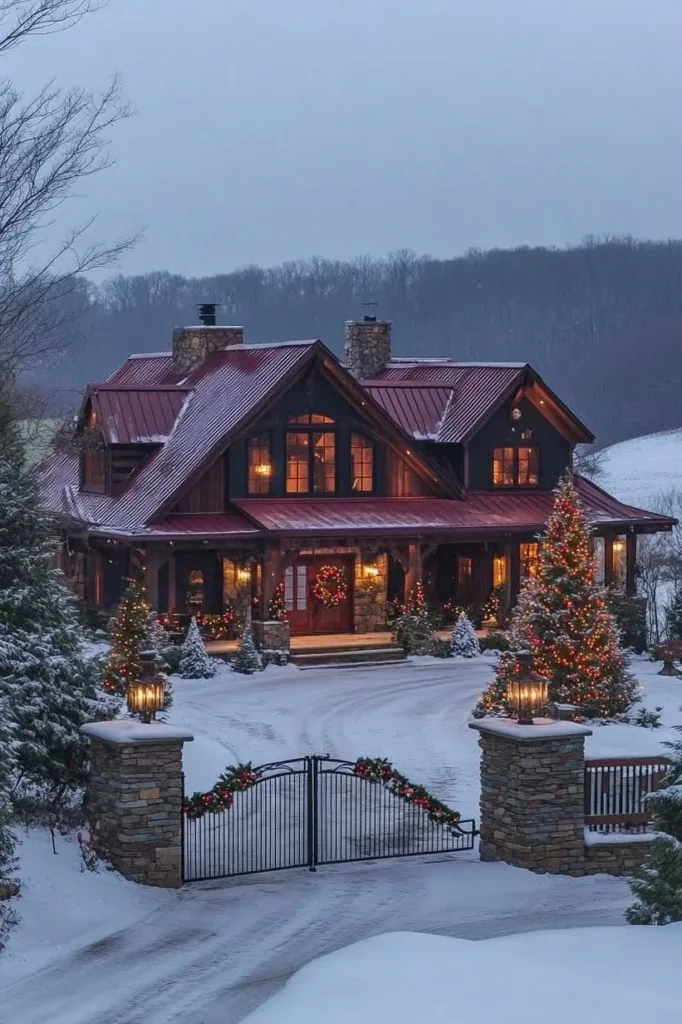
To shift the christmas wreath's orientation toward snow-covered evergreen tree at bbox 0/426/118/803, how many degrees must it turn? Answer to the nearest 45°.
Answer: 0° — it already faces it

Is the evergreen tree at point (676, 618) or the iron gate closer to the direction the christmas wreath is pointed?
the iron gate

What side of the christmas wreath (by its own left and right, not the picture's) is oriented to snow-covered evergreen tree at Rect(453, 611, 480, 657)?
left

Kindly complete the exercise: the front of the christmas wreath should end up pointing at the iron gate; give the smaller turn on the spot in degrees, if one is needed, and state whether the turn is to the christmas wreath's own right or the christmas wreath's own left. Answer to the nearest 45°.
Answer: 0° — it already faces it

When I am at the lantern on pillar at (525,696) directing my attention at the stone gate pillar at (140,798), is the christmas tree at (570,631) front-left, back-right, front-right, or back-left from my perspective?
back-right

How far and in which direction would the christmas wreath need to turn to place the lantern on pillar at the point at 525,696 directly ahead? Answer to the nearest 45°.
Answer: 0° — it already faces it

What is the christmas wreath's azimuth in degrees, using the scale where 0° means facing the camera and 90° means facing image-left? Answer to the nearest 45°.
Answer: approximately 0°

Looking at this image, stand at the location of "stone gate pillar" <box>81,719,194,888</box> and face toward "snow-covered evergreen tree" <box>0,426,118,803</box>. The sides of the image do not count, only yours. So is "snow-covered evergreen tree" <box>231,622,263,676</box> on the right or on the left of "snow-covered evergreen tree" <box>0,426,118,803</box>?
right

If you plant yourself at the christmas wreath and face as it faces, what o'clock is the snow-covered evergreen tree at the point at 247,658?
The snow-covered evergreen tree is roughly at 1 o'clock from the christmas wreath.
